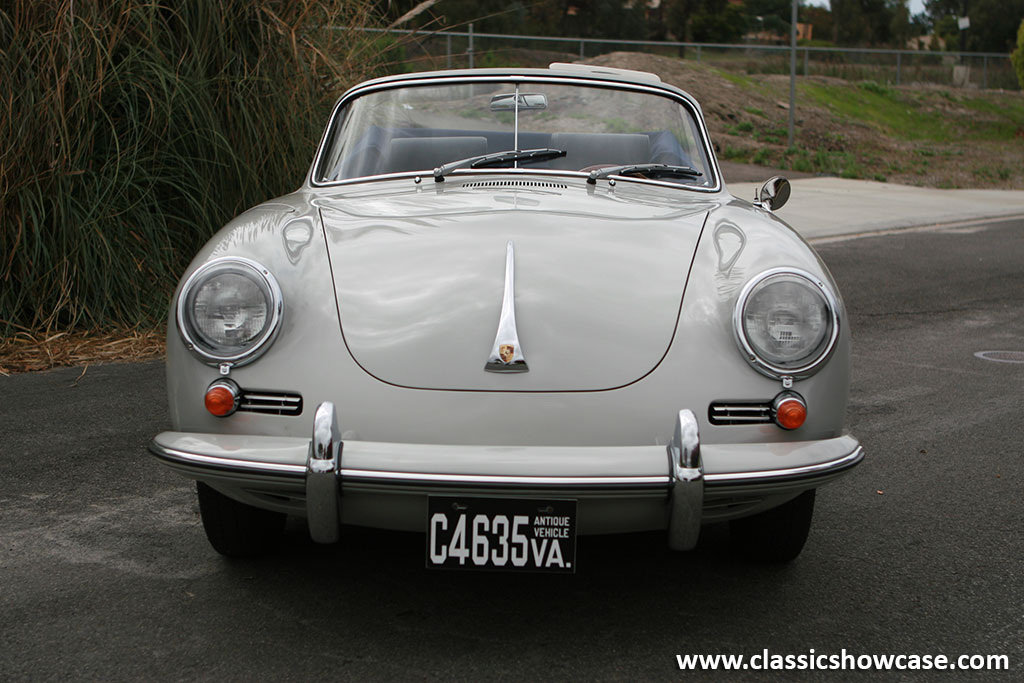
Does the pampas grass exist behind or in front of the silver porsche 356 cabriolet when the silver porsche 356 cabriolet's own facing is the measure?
behind

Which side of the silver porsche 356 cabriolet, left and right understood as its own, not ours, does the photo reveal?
front

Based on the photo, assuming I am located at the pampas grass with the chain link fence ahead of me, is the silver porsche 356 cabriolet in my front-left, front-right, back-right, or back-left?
back-right

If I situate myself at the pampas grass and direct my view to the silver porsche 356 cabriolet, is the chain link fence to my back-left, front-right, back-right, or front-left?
back-left

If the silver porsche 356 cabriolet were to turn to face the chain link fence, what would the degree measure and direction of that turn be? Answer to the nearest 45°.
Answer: approximately 180°
